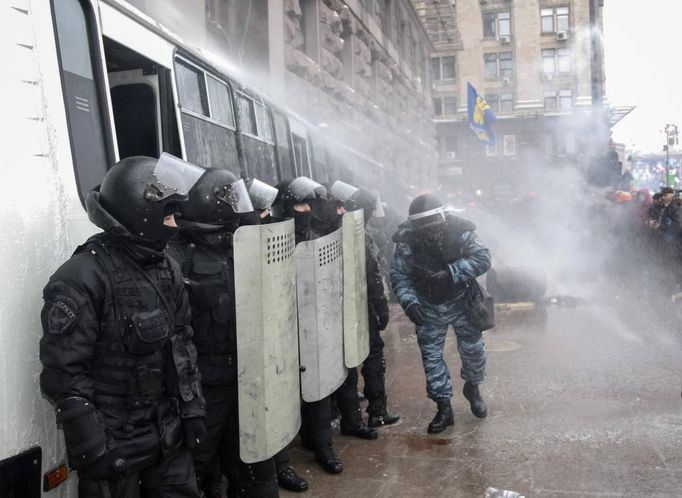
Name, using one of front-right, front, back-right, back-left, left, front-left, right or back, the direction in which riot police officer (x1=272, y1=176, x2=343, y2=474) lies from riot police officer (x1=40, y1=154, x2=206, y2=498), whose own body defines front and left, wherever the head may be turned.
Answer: left

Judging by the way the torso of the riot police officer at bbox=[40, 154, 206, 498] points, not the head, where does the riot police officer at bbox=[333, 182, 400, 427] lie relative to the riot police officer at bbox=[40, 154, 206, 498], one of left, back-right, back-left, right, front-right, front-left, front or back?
left

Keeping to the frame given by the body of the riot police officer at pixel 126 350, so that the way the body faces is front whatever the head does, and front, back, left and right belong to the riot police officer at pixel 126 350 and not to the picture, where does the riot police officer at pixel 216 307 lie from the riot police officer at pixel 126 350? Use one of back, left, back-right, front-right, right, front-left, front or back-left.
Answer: left

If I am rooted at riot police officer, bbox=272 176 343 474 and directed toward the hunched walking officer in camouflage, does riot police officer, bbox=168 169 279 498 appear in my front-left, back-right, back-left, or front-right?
back-right

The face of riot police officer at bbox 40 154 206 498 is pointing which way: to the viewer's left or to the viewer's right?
to the viewer's right

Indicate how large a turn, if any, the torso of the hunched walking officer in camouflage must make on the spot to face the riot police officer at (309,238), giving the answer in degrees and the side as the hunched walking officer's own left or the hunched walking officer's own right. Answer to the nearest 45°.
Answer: approximately 45° to the hunched walking officer's own right

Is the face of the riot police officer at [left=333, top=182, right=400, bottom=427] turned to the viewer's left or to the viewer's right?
to the viewer's right

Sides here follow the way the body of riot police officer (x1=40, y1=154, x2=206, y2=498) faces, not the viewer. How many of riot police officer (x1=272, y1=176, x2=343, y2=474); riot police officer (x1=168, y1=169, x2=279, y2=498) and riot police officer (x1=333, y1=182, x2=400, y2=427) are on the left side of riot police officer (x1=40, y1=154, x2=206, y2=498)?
3

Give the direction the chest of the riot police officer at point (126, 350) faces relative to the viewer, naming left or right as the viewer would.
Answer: facing the viewer and to the right of the viewer

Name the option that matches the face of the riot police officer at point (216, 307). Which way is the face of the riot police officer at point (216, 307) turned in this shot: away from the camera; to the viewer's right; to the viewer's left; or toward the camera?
to the viewer's right

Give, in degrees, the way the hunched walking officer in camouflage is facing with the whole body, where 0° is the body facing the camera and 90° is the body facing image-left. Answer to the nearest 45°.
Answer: approximately 0°
